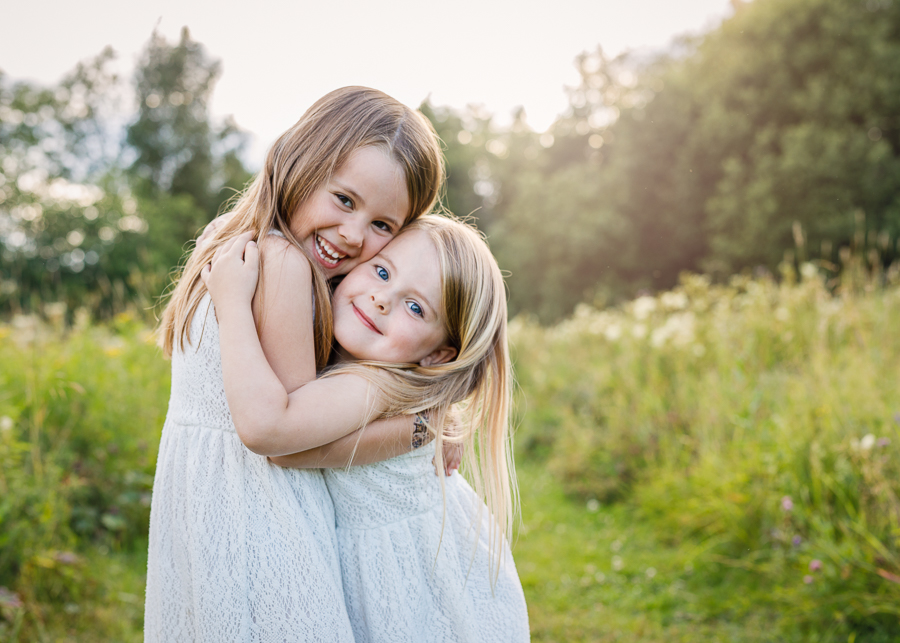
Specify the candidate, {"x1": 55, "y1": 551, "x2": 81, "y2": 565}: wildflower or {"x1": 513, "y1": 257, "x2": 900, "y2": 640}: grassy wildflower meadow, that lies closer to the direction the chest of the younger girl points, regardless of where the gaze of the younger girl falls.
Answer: the wildflower
